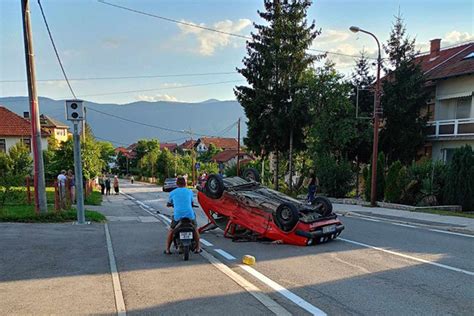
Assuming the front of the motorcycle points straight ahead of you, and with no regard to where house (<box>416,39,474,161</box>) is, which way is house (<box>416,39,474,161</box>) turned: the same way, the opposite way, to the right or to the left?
to the left

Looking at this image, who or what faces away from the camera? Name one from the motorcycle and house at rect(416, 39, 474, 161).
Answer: the motorcycle

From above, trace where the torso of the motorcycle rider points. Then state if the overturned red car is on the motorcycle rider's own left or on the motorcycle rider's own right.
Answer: on the motorcycle rider's own right

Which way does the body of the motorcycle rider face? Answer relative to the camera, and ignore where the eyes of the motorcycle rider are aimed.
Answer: away from the camera

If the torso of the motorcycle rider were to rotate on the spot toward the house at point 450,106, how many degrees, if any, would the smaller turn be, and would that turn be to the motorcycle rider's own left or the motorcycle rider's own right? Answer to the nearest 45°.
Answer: approximately 45° to the motorcycle rider's own right

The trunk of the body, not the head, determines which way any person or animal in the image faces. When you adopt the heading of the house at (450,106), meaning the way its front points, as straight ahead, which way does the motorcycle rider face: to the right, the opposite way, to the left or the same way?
to the right

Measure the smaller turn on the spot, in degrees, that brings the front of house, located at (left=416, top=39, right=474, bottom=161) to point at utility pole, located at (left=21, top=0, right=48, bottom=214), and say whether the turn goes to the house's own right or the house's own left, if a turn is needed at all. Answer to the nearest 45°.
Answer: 0° — it already faces it

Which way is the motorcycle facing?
away from the camera

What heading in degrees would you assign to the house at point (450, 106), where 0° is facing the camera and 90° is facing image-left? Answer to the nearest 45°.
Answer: approximately 45°
